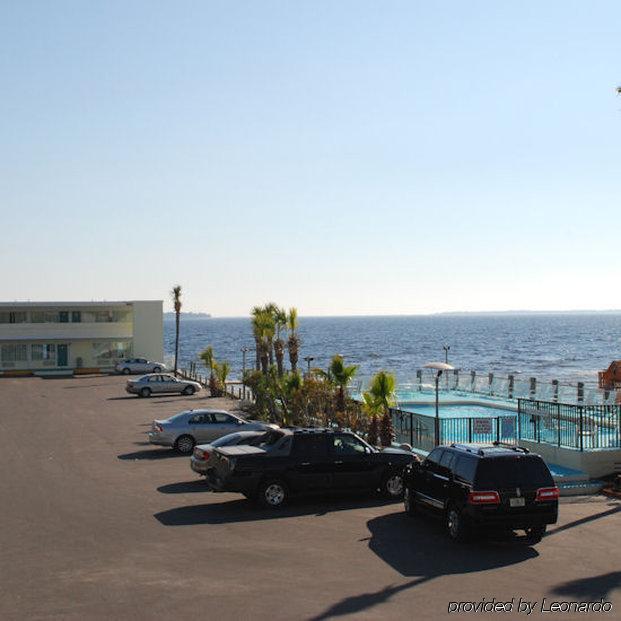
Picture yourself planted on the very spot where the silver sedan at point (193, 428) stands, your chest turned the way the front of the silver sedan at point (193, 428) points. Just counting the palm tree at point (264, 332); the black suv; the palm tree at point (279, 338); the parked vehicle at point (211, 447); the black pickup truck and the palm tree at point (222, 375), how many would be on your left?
3

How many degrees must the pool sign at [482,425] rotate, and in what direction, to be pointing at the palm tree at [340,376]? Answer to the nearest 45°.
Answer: approximately 135° to its right

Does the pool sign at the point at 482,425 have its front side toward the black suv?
yes

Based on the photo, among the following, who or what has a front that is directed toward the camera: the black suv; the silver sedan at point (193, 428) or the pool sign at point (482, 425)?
the pool sign

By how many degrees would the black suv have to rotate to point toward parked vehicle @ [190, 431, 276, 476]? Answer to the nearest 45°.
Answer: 0° — it already faces it

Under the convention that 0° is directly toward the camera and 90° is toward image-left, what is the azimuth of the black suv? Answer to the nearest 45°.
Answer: approximately 135°

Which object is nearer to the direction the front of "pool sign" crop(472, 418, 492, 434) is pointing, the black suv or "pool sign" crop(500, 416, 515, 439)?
the black suv

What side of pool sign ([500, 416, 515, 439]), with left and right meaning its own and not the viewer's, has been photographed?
front

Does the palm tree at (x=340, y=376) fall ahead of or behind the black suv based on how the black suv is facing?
ahead

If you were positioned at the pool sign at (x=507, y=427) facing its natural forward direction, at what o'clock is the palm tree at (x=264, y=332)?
The palm tree is roughly at 5 o'clock from the pool sign.

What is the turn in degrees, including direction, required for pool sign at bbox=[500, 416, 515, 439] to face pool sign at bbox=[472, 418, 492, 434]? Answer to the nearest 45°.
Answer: approximately 90° to its right

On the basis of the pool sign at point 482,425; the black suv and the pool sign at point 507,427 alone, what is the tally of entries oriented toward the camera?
2

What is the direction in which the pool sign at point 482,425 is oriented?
toward the camera

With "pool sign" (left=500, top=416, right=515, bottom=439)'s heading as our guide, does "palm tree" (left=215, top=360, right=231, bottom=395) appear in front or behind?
behind

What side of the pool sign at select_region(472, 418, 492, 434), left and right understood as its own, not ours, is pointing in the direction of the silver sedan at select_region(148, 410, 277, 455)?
right
